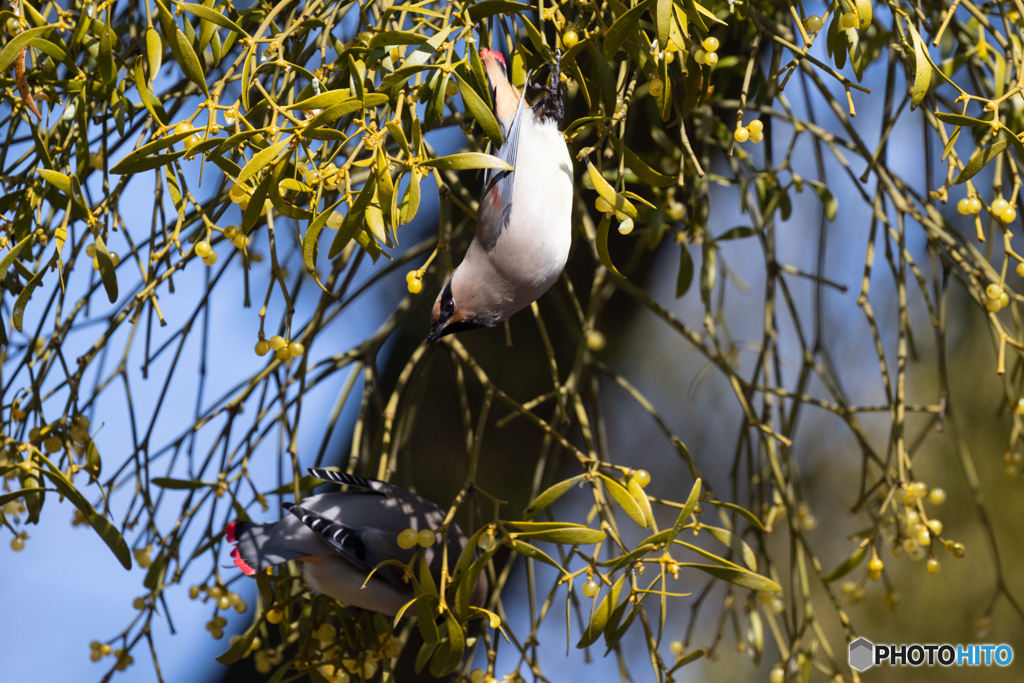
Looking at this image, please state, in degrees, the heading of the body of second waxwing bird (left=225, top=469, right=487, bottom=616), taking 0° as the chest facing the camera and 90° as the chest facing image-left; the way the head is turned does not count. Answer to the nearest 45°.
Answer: approximately 270°
